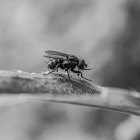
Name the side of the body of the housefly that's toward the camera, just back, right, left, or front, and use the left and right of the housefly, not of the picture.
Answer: right
